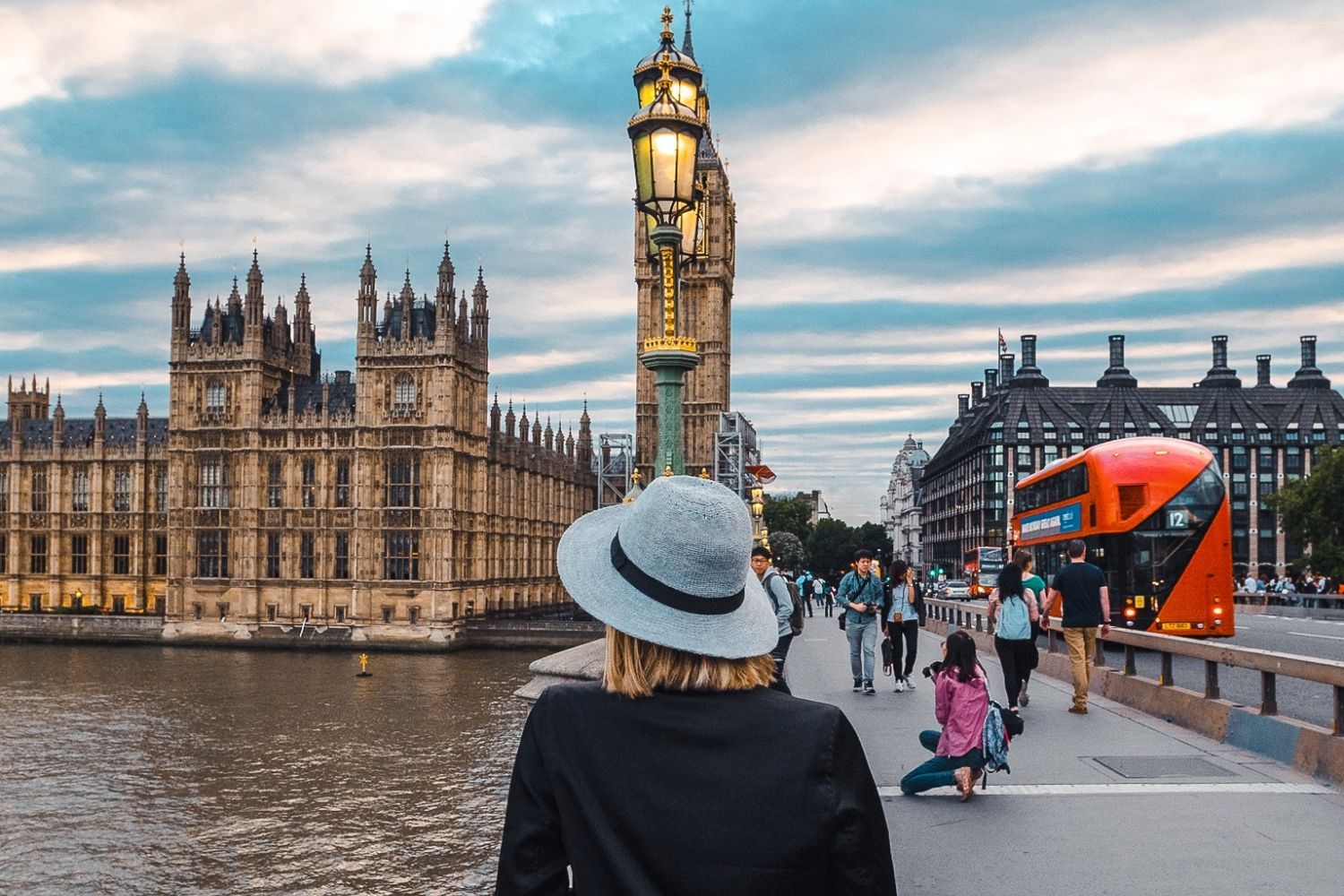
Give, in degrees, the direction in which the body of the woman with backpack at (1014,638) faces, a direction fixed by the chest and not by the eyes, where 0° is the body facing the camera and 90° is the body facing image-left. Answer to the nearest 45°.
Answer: approximately 180°

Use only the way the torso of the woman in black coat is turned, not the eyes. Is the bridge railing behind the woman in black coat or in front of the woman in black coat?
in front

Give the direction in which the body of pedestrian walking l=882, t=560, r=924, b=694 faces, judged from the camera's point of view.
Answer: toward the camera

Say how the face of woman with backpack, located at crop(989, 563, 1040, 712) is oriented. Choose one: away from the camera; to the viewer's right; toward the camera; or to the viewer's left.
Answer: away from the camera

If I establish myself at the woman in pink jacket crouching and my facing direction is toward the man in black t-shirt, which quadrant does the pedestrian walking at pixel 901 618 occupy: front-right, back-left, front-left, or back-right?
front-left

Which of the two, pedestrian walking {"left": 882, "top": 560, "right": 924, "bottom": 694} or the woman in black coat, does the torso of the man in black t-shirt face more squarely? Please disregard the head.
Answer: the pedestrian walking

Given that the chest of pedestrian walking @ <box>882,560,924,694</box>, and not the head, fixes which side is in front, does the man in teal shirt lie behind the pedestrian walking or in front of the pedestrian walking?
in front

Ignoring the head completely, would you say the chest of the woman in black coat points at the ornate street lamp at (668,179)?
yes

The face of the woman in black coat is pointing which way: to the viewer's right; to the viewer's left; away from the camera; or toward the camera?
away from the camera

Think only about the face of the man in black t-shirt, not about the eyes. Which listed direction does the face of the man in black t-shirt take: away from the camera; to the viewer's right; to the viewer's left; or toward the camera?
away from the camera

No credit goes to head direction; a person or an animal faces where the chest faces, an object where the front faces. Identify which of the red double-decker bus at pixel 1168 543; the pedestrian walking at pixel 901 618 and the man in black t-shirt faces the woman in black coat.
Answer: the pedestrian walking

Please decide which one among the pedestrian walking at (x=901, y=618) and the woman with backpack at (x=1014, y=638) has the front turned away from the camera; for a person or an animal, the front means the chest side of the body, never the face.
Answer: the woman with backpack

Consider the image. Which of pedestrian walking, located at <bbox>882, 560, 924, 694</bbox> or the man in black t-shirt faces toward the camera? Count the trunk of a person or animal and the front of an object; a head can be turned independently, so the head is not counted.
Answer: the pedestrian walking

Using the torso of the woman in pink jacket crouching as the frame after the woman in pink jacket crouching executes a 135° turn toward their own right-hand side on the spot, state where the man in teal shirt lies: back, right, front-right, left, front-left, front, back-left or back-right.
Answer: left

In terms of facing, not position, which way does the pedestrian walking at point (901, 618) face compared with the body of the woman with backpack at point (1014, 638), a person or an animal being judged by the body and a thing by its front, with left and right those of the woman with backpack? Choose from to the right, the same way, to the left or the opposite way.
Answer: the opposite way

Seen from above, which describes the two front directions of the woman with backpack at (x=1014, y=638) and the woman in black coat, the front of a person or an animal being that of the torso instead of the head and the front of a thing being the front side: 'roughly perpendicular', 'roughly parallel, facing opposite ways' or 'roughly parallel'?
roughly parallel

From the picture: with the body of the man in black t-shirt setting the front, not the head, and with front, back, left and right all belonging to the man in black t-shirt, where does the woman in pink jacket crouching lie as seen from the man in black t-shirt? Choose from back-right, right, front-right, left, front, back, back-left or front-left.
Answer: back
